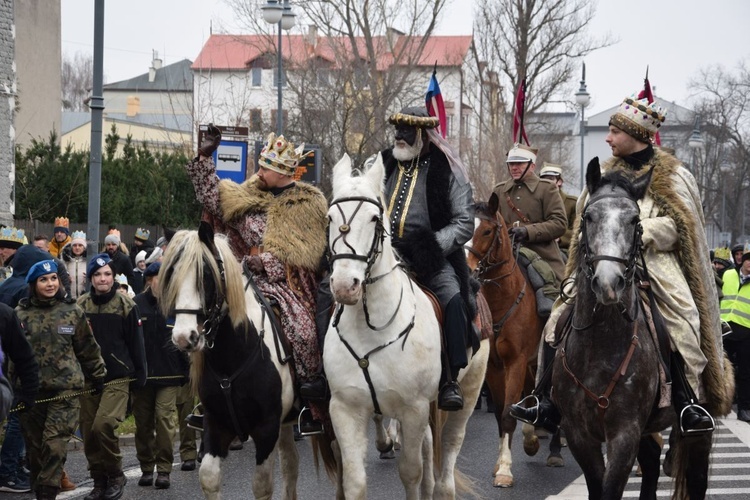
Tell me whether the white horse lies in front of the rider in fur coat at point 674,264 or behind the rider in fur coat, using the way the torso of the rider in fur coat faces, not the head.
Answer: in front

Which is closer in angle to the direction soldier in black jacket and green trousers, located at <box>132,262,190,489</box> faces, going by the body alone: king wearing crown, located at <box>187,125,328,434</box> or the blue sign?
the king wearing crown

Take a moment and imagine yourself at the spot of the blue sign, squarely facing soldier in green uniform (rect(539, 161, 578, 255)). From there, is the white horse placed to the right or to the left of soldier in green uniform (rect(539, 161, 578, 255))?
right

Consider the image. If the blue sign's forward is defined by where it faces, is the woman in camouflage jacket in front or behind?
in front

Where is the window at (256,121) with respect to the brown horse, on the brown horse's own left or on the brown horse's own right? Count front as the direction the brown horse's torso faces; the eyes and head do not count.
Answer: on the brown horse's own right

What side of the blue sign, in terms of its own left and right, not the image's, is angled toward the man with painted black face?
front

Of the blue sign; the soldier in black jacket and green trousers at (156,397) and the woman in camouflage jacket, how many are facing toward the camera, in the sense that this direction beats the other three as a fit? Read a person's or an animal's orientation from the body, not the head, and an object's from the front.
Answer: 3

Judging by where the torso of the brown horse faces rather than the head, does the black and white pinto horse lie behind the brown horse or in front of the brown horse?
in front
